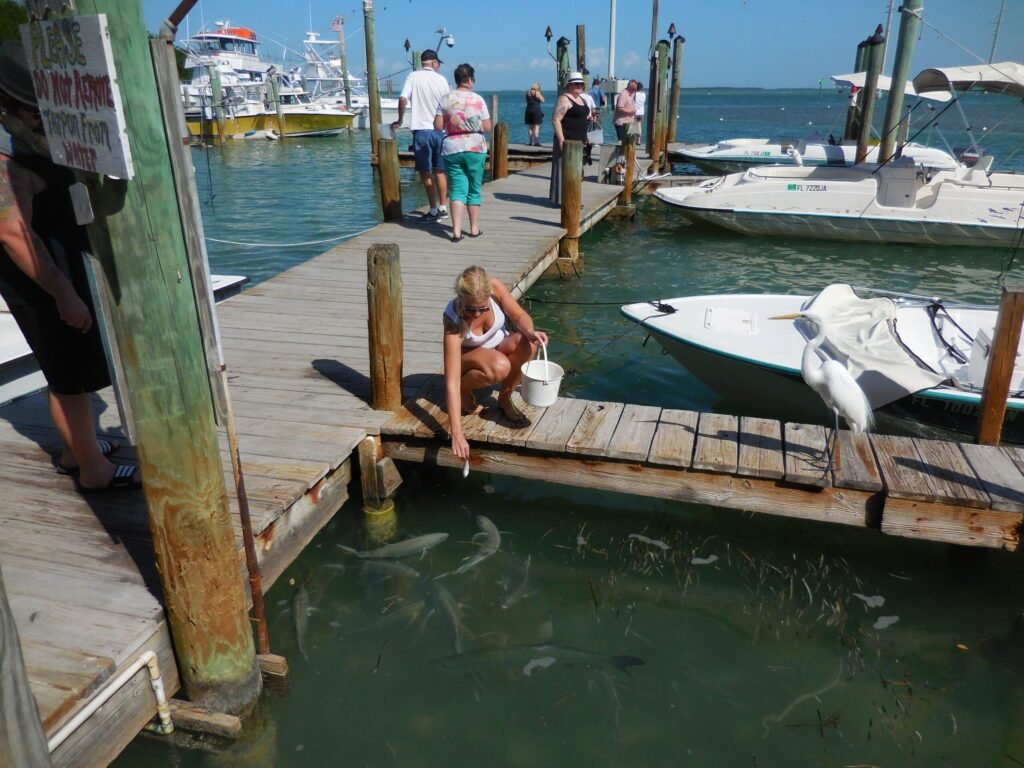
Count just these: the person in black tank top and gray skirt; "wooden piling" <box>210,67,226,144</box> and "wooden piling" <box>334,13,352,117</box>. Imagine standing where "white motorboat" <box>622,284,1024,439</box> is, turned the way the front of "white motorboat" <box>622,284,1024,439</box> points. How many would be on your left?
0

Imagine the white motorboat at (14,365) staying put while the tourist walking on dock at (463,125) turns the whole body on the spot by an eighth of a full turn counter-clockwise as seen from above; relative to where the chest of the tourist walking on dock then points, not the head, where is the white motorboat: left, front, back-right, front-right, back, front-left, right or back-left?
left

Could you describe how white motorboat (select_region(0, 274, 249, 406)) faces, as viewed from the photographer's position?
facing away from the viewer and to the right of the viewer

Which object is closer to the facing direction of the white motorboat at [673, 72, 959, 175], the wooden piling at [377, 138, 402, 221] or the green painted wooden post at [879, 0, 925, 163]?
the wooden piling

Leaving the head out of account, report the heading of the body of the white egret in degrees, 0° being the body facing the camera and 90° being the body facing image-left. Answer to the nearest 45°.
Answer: approximately 90°

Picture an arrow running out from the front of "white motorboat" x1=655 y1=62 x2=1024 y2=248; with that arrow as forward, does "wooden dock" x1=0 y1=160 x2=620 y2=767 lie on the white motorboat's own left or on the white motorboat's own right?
on the white motorboat's own left

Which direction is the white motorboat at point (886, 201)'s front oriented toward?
to the viewer's left

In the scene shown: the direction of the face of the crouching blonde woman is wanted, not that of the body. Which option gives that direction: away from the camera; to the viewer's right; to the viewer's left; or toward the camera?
toward the camera

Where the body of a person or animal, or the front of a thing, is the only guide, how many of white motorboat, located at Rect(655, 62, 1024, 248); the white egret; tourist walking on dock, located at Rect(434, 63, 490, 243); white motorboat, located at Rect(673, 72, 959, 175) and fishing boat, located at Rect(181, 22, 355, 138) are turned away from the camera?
1

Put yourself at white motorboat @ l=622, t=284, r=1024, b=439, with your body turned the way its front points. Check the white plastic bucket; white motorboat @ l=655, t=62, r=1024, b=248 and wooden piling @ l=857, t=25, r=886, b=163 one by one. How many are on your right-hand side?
2

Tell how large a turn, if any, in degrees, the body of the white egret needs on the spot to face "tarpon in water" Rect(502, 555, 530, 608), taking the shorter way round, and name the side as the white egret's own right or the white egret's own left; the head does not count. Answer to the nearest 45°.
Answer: approximately 45° to the white egret's own left

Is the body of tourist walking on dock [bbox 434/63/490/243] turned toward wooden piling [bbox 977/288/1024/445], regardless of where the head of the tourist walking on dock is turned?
no

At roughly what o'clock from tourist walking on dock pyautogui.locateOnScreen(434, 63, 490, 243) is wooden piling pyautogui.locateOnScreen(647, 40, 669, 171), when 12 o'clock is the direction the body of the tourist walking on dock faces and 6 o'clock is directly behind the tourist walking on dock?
The wooden piling is roughly at 1 o'clock from the tourist walking on dock.

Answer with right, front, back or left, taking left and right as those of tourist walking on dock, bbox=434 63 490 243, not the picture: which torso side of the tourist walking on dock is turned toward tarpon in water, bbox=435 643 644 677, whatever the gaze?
back
